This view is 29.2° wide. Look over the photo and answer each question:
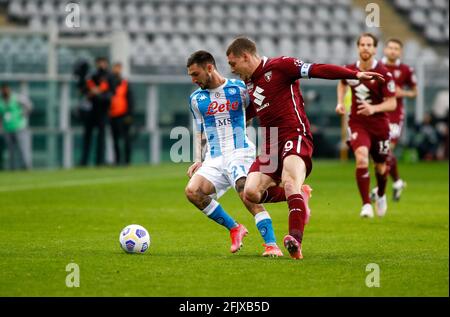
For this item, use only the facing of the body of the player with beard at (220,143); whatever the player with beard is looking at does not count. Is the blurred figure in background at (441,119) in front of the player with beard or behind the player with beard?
behind

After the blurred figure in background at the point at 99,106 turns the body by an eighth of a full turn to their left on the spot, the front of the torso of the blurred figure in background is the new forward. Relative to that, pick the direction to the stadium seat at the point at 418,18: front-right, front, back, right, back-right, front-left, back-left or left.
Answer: back-left

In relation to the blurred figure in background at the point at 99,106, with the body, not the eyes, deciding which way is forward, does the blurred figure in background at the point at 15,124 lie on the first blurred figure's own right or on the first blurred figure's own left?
on the first blurred figure's own right

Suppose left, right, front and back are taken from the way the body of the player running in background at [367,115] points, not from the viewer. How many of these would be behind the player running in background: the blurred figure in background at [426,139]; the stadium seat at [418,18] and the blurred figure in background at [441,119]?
3

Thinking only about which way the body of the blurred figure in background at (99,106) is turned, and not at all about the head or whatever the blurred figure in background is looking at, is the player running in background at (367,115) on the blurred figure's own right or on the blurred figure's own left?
on the blurred figure's own left

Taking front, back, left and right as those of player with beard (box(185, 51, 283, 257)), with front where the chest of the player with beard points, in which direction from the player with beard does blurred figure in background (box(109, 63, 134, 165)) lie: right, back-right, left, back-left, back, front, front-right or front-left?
back-right

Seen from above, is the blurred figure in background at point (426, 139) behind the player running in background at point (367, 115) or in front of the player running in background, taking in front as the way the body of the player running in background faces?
behind

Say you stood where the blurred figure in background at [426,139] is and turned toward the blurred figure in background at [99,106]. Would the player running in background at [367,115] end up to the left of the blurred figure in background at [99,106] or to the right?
left

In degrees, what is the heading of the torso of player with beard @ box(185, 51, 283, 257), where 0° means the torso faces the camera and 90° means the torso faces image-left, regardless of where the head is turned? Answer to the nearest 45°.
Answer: approximately 45°

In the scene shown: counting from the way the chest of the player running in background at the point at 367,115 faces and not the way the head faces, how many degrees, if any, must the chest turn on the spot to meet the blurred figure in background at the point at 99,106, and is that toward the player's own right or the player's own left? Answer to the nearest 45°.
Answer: approximately 135° to the player's own right
